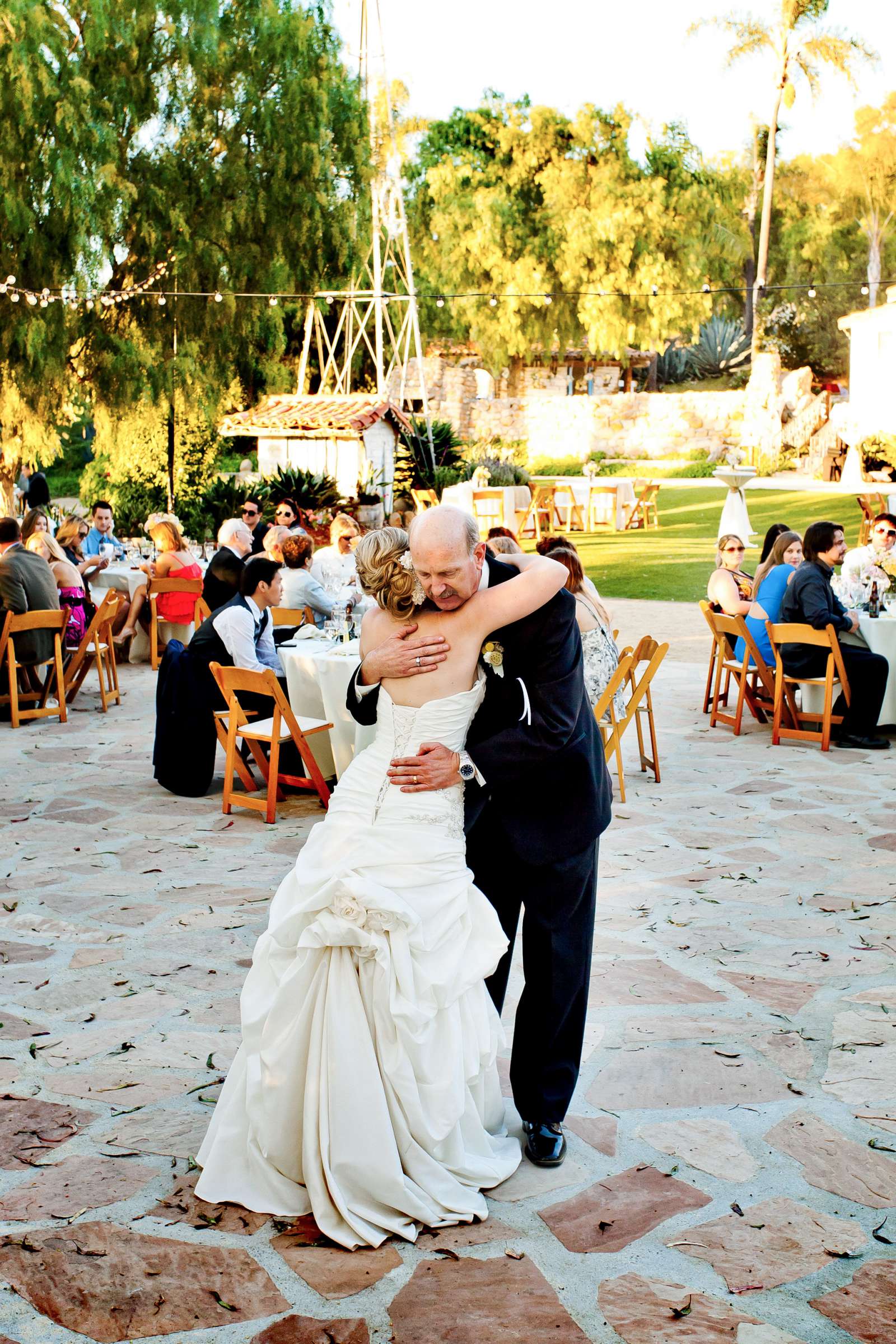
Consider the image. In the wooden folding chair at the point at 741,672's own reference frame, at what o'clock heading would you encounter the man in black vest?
The man in black vest is roughly at 6 o'clock from the wooden folding chair.

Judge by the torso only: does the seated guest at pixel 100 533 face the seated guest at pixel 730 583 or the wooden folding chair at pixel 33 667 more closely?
the wooden folding chair

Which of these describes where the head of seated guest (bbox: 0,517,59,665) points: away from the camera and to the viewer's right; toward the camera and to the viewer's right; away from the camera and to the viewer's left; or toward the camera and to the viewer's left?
away from the camera and to the viewer's right

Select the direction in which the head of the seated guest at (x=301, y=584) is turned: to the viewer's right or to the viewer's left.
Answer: to the viewer's right

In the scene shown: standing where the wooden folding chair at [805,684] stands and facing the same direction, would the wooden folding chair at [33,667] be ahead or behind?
behind

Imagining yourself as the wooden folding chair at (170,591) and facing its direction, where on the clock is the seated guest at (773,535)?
The seated guest is roughly at 4 o'clock from the wooden folding chair.

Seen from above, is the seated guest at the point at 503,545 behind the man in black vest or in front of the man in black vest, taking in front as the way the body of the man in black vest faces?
in front

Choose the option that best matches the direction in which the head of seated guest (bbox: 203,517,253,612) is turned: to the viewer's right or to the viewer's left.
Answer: to the viewer's right
